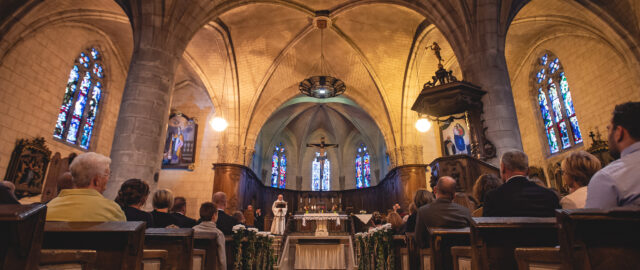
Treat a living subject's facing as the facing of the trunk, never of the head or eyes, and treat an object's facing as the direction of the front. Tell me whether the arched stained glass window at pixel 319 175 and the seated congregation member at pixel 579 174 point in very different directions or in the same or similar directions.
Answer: very different directions

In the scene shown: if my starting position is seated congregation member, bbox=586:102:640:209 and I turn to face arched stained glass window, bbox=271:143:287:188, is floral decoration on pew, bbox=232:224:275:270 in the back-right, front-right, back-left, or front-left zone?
front-left

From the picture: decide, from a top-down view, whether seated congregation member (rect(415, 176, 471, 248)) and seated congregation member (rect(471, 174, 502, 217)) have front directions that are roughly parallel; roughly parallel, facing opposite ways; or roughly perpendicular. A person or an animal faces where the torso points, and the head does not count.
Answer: roughly parallel

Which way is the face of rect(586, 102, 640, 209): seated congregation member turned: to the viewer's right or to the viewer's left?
to the viewer's left

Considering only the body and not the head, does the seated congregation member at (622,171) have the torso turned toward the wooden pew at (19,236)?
no

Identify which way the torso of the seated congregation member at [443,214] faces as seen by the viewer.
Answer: away from the camera

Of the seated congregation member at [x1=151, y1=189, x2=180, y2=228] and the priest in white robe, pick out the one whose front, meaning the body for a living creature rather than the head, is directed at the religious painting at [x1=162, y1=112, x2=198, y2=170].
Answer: the seated congregation member

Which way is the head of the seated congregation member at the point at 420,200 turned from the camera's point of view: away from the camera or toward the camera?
away from the camera

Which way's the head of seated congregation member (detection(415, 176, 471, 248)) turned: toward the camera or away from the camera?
away from the camera

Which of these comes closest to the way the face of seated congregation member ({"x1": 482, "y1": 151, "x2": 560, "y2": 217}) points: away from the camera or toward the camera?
away from the camera

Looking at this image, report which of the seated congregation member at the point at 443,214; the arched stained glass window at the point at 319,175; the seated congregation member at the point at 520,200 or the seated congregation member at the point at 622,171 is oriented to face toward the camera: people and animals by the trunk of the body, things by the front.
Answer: the arched stained glass window

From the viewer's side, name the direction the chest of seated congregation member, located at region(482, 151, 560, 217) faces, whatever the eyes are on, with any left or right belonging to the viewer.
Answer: facing away from the viewer

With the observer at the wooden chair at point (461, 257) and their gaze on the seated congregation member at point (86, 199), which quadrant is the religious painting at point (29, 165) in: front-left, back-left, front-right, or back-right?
front-right

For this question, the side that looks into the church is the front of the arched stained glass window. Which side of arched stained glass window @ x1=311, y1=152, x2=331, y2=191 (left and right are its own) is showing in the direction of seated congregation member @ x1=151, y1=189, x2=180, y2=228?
front

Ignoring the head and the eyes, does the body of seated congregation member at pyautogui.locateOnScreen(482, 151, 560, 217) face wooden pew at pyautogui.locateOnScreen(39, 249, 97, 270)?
no

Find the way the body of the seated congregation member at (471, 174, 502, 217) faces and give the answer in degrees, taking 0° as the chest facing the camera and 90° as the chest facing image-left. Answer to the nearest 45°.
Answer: approximately 180°

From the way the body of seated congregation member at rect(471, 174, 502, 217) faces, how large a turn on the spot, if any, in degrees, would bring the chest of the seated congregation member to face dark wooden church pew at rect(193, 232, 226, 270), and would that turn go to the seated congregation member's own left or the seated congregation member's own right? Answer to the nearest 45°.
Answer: approximately 90° to the seated congregation member's own left

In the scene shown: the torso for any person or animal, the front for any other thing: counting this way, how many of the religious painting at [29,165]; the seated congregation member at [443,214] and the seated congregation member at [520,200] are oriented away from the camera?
2

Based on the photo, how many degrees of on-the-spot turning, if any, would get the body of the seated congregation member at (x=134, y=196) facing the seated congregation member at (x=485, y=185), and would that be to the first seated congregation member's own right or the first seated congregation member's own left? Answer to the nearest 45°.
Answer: approximately 90° to the first seated congregation member's own right

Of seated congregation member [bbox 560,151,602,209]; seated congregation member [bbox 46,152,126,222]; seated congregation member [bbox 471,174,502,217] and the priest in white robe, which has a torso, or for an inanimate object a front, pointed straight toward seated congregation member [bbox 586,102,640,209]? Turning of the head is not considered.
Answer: the priest in white robe
